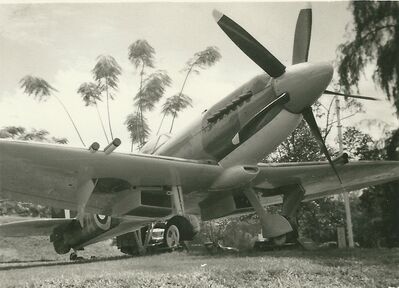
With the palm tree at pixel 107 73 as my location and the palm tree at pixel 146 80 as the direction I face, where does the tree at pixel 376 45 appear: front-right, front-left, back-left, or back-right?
front-right

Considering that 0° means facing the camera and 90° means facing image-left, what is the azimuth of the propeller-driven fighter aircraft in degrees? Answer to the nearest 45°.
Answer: approximately 315°

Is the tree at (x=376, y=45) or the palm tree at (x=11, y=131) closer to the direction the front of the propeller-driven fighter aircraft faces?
the tree
